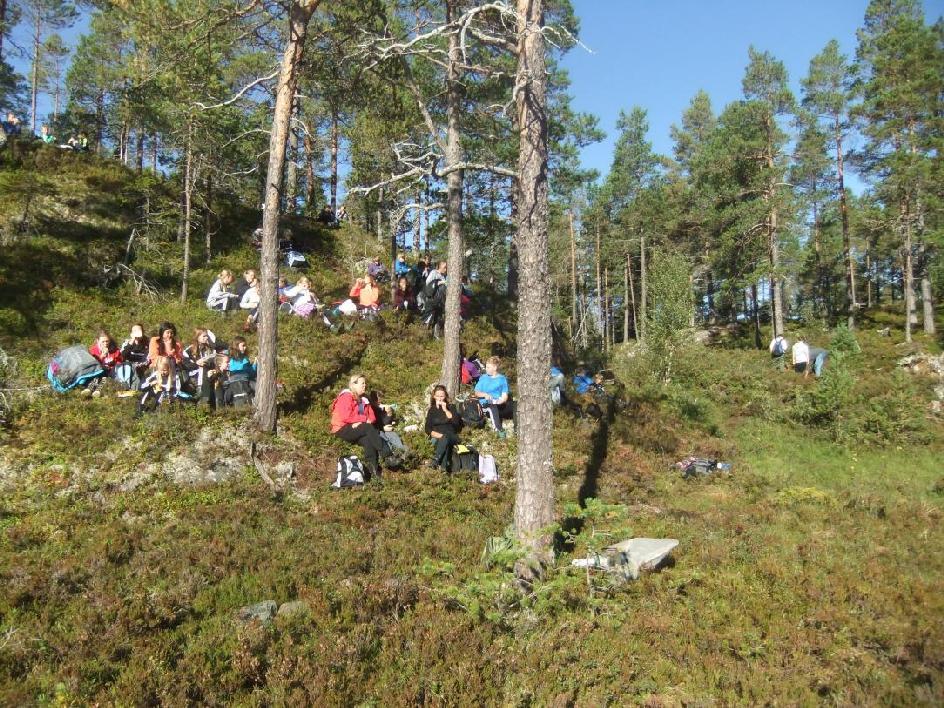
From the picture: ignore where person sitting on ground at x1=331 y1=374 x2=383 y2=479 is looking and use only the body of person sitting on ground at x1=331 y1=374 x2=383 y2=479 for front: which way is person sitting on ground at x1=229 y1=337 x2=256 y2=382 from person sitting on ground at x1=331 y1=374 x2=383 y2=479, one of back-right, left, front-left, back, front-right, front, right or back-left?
back

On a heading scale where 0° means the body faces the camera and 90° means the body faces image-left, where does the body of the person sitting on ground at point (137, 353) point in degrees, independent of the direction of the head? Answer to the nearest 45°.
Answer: approximately 0°

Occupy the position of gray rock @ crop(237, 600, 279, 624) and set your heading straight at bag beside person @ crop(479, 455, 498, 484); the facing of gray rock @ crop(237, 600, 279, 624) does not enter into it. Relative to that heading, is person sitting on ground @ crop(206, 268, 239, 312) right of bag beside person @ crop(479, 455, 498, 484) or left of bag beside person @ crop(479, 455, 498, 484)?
left

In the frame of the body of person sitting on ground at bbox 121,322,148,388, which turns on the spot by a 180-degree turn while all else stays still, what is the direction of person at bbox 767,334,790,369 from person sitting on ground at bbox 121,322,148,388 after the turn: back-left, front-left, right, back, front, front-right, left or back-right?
right

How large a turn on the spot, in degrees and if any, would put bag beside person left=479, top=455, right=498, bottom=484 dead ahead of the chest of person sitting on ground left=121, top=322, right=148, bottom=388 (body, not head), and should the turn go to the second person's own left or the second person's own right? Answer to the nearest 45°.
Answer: approximately 45° to the second person's own left

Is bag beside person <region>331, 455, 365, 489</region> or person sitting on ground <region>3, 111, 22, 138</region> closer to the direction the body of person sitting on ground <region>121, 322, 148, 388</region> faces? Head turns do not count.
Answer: the bag beside person

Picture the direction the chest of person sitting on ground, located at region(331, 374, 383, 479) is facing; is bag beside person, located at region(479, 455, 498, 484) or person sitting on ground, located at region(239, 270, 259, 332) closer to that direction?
the bag beside person

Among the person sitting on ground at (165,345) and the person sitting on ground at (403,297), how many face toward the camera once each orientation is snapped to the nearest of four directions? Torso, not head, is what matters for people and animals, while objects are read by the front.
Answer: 2
